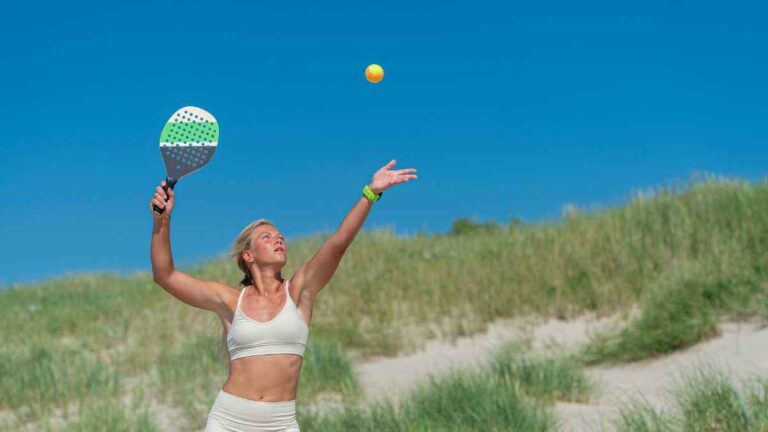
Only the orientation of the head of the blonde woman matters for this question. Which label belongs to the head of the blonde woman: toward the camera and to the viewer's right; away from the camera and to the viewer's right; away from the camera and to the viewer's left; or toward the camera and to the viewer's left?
toward the camera and to the viewer's right

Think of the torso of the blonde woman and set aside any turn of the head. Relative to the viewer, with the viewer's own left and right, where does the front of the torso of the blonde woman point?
facing the viewer
